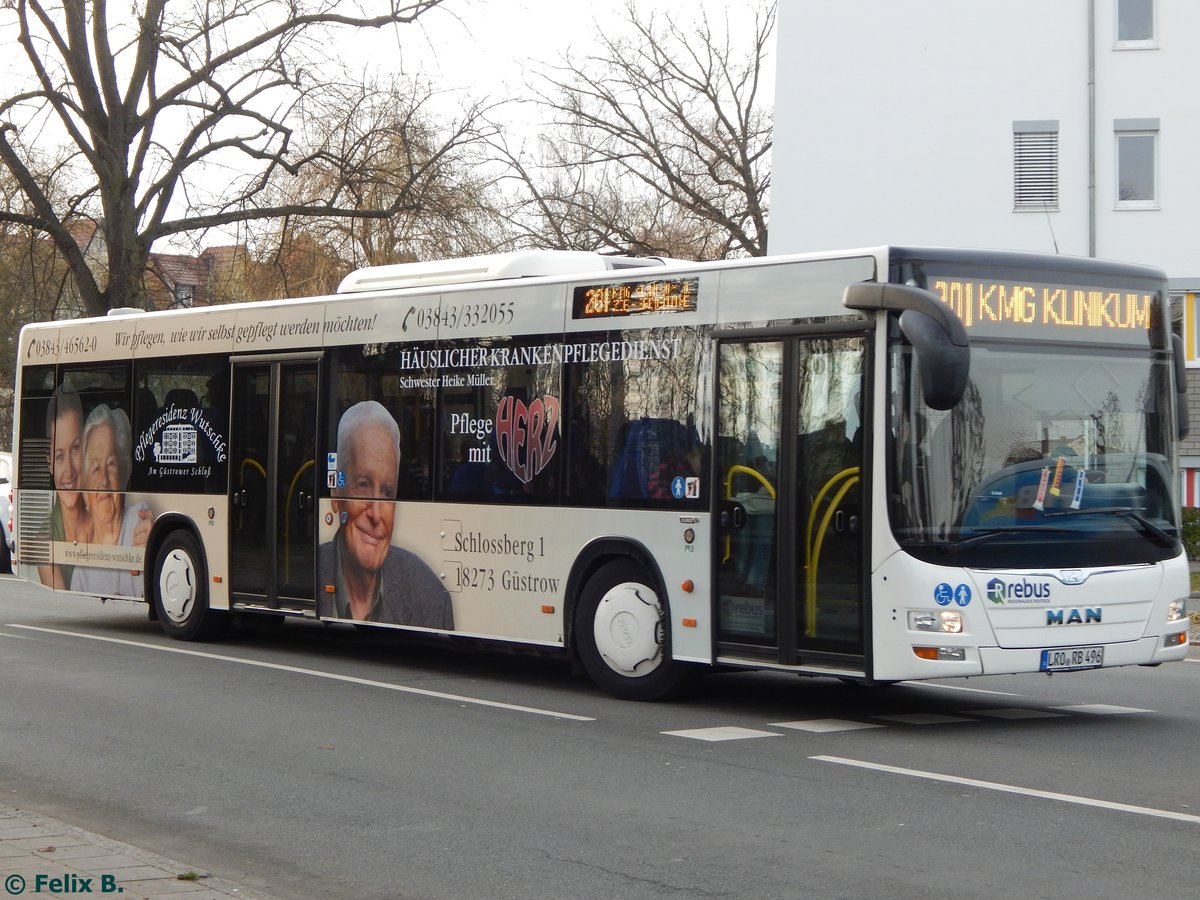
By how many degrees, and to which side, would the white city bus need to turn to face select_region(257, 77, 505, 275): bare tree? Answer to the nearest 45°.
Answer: approximately 135° to its left

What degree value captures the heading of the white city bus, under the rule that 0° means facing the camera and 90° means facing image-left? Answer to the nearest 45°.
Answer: approximately 315°
